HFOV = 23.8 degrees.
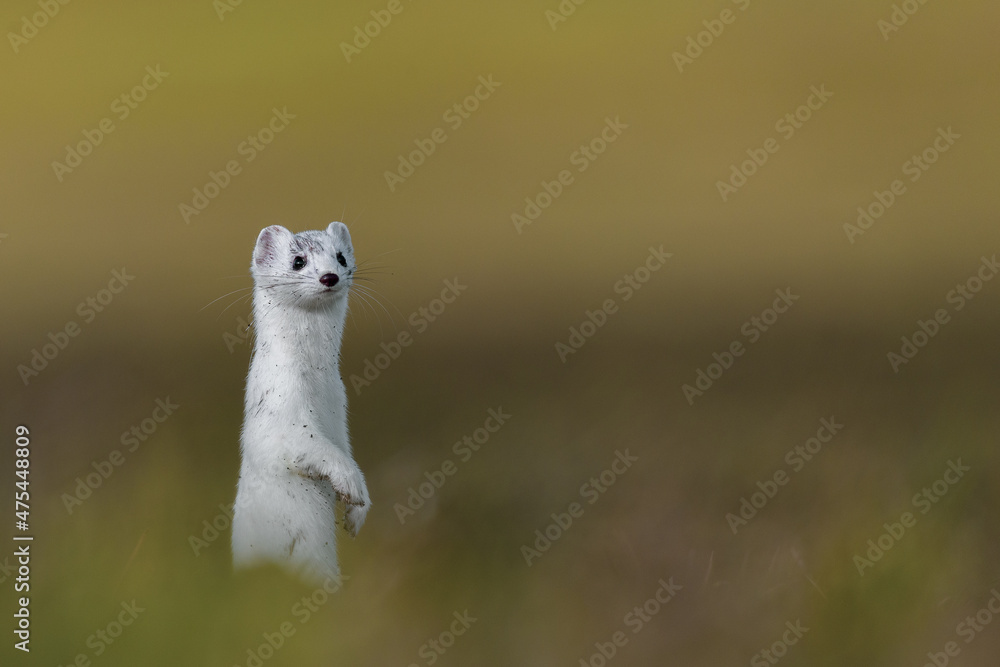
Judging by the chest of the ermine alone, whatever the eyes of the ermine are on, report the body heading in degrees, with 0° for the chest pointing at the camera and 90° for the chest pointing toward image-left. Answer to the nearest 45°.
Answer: approximately 315°
